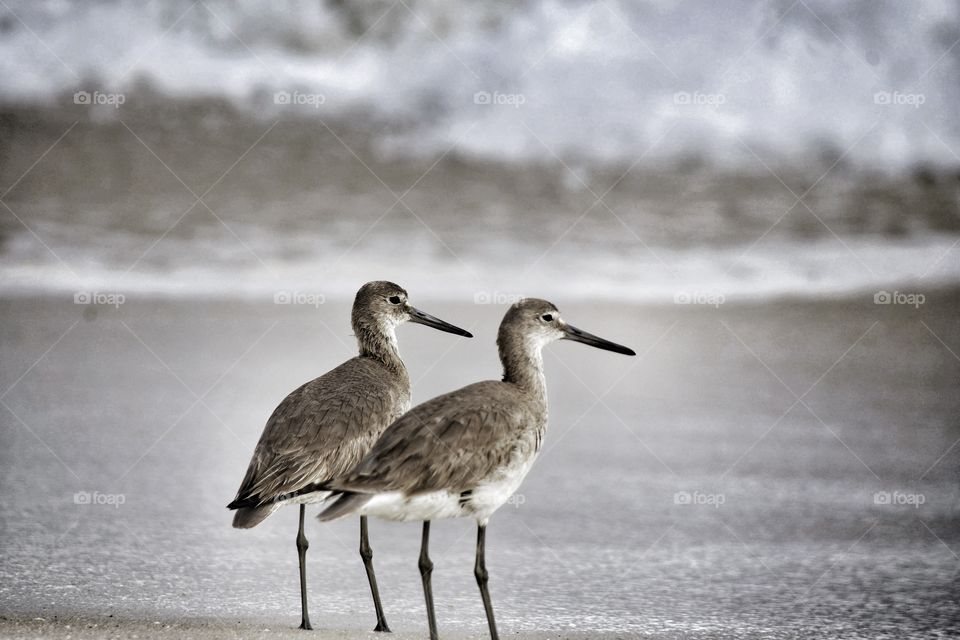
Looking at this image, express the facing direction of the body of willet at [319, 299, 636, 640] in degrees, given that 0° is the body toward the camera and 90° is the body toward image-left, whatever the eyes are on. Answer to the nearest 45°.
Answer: approximately 270°

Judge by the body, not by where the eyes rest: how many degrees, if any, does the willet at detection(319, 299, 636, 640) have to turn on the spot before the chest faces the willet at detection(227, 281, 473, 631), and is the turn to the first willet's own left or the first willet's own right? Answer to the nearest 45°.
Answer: approximately 135° to the first willet's own left
